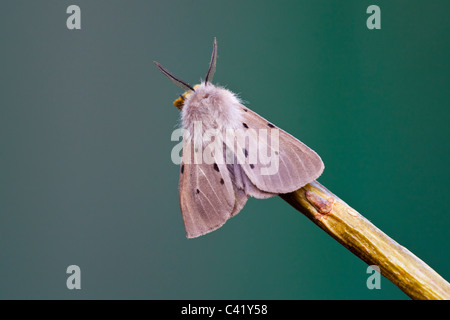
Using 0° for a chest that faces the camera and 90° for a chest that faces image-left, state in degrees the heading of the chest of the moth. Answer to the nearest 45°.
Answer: approximately 135°
